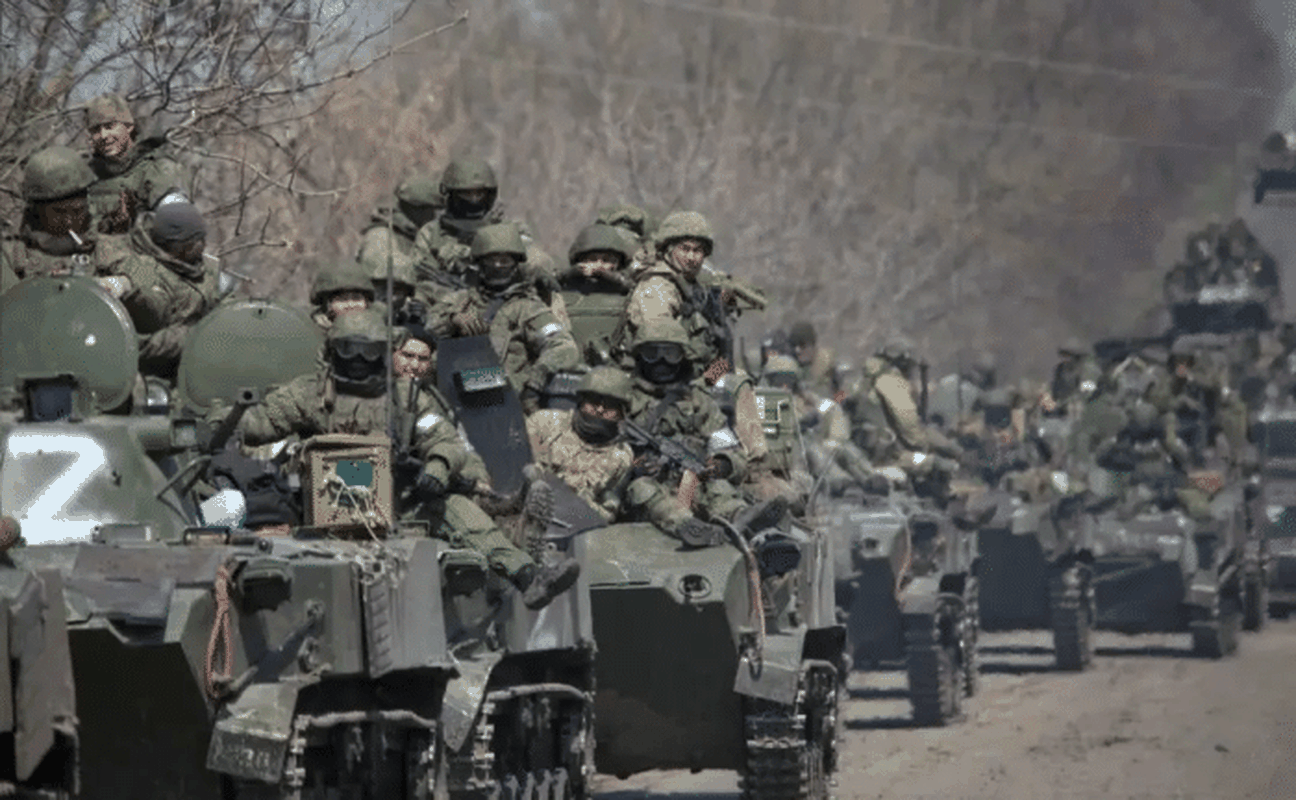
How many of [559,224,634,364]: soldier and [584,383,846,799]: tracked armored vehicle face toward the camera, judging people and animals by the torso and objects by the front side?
2

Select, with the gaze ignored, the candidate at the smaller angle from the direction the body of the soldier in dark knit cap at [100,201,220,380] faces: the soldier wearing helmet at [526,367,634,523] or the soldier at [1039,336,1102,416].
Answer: the soldier wearing helmet

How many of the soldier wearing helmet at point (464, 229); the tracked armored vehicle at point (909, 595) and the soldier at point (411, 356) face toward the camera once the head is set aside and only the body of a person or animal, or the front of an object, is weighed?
3

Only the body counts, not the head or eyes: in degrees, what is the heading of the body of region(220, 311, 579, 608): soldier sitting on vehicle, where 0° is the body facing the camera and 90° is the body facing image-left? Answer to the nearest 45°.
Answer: approximately 0°
